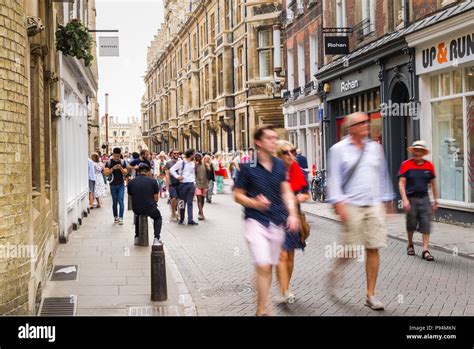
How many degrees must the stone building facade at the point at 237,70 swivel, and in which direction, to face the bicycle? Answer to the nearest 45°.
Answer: approximately 45° to its left

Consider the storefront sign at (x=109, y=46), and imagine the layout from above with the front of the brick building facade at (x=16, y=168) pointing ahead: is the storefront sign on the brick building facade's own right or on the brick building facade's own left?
on the brick building facade's own left

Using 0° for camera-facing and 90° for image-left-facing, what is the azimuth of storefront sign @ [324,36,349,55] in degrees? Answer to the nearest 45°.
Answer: approximately 0°

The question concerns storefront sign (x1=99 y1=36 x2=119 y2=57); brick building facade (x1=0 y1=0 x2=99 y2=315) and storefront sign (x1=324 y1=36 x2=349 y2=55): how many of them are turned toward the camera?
2

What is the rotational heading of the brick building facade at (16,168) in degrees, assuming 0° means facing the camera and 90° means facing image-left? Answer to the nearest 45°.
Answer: approximately 270°

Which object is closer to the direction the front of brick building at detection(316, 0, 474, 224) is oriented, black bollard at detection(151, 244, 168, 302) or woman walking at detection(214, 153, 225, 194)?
the black bollard

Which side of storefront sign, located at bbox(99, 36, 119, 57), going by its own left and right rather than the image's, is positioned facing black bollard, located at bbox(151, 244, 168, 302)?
front
